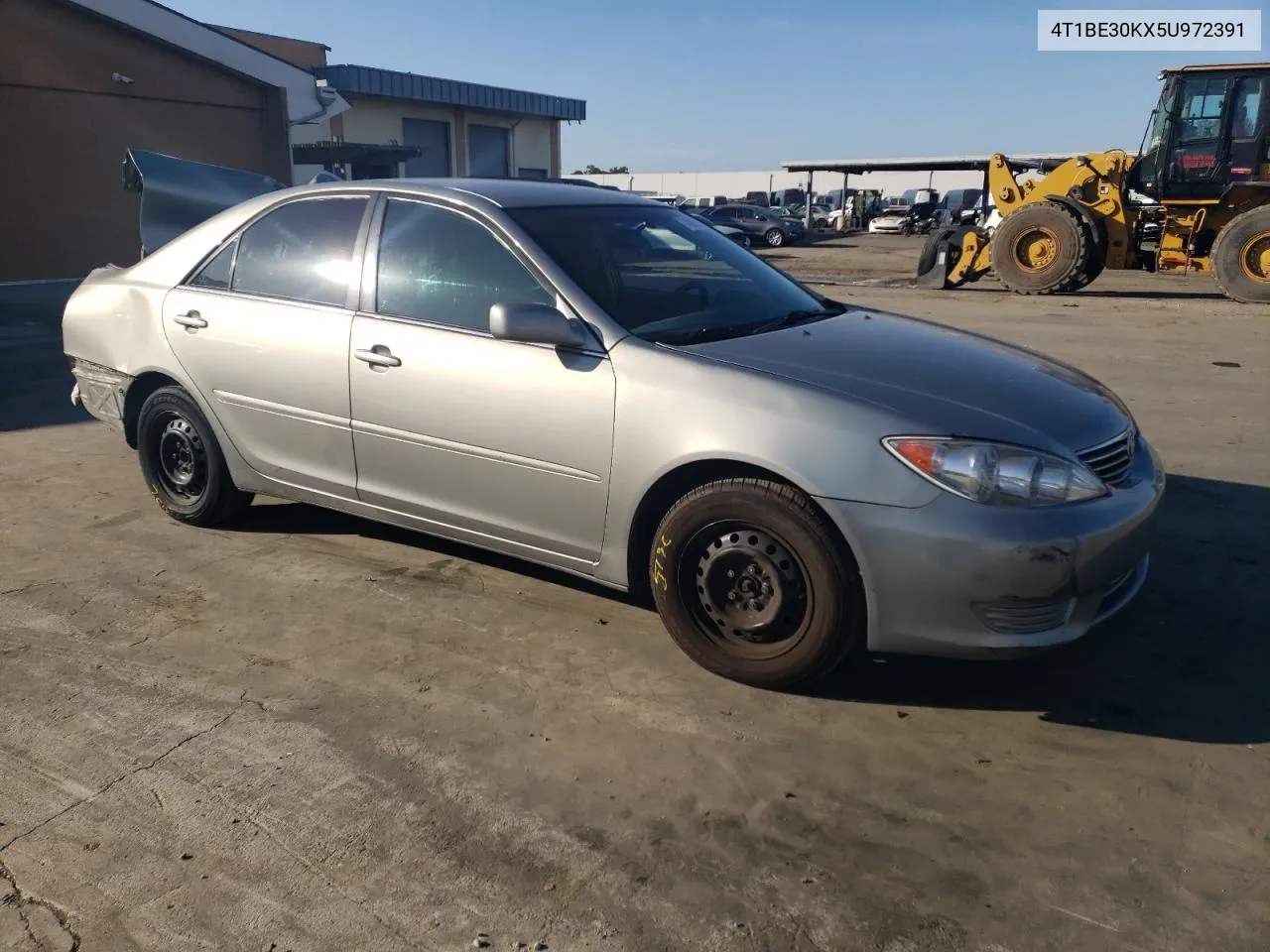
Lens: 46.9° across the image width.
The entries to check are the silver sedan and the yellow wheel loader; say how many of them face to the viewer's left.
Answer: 1

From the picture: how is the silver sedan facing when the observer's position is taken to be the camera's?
facing the viewer and to the right of the viewer

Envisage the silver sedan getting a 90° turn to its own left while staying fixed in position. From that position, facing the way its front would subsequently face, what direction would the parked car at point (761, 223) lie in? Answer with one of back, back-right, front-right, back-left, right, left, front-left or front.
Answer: front-left

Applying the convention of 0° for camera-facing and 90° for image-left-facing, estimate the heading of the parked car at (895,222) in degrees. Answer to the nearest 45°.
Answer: approximately 45°

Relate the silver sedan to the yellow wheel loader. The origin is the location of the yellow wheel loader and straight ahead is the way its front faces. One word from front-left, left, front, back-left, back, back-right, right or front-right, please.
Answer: left

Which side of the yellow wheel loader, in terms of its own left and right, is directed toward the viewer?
left

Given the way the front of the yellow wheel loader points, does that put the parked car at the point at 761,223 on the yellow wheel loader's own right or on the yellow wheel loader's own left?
on the yellow wheel loader's own right

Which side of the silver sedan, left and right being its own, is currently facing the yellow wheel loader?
left

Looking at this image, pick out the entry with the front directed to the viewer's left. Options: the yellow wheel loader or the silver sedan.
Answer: the yellow wheel loader

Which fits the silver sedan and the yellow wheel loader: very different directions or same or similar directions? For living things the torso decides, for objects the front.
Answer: very different directions

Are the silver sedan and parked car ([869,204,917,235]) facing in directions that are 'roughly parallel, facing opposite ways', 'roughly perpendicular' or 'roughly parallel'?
roughly perpendicular
